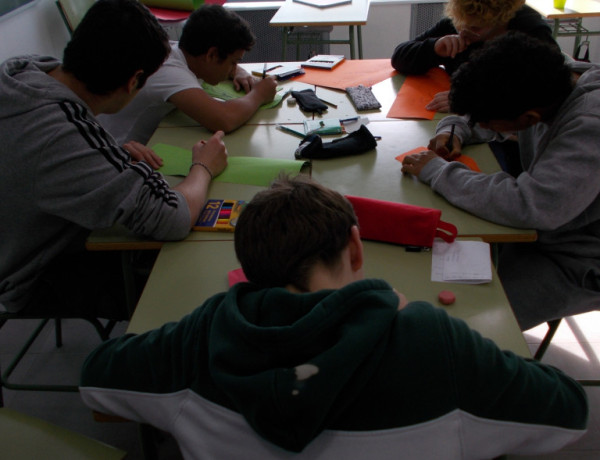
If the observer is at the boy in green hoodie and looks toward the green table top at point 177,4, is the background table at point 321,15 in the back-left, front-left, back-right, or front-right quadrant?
front-right

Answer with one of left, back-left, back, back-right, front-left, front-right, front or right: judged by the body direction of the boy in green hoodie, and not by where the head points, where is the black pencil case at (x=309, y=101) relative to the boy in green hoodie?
front

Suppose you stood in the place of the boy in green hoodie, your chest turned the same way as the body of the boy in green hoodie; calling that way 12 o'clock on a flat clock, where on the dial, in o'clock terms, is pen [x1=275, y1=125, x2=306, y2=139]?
The pen is roughly at 12 o'clock from the boy in green hoodie.

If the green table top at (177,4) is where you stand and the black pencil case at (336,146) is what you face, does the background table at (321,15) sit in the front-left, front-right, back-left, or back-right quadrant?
front-left

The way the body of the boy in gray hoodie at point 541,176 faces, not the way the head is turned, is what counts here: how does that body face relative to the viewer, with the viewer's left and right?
facing to the left of the viewer

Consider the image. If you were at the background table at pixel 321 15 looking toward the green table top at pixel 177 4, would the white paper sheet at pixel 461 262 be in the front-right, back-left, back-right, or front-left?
back-left

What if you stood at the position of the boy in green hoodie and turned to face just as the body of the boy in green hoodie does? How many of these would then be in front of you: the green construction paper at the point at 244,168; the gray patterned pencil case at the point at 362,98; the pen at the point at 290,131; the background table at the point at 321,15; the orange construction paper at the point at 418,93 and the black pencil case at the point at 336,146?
6

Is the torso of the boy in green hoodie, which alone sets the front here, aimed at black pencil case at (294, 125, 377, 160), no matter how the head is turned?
yes

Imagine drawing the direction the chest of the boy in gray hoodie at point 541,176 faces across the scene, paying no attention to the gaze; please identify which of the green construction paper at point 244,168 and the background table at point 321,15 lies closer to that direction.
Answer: the green construction paper

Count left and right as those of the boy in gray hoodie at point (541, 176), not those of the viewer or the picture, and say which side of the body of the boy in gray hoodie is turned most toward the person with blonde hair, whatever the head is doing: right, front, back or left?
right

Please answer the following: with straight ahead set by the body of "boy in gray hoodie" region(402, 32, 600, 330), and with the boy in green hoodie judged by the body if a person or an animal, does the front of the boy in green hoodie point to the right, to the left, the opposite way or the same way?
to the right

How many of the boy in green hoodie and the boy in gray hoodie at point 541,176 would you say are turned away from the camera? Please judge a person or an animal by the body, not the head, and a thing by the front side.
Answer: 1

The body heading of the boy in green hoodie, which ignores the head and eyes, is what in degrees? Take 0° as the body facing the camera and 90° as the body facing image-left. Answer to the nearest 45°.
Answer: approximately 180°

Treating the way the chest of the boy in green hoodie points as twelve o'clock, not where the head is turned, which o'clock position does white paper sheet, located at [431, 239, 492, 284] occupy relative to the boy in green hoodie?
The white paper sheet is roughly at 1 o'clock from the boy in green hoodie.

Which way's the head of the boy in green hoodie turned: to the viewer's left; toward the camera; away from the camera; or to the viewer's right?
away from the camera

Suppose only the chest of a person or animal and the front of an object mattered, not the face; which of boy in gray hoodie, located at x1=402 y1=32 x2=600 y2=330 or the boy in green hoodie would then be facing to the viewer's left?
the boy in gray hoodie

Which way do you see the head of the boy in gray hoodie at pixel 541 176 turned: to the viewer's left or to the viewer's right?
to the viewer's left
